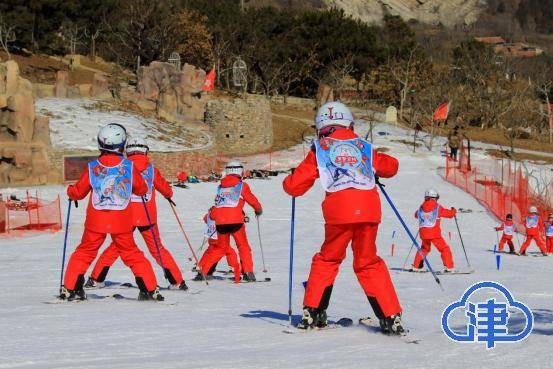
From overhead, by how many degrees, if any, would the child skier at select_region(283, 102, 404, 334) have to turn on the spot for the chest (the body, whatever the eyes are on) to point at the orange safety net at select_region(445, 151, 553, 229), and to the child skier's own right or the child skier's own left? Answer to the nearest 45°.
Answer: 0° — they already face it

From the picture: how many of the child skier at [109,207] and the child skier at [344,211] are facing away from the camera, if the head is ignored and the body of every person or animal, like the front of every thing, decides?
2

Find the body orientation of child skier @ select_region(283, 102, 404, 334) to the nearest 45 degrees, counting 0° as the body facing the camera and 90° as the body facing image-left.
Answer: approximately 180°

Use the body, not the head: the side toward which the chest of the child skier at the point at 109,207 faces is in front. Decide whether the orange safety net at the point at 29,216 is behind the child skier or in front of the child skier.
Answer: in front

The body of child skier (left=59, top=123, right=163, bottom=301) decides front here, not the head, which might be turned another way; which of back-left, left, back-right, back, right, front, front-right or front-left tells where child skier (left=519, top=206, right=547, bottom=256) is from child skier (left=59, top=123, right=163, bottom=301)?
front-right

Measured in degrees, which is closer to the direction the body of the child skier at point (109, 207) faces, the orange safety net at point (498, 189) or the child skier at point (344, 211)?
the orange safety net

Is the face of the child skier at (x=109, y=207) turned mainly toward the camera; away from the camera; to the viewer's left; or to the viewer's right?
away from the camera

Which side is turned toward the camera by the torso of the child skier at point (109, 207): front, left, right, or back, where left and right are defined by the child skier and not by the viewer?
back

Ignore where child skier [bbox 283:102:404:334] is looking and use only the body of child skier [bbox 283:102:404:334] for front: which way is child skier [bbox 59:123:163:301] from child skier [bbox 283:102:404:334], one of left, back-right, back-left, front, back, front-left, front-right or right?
front-left
